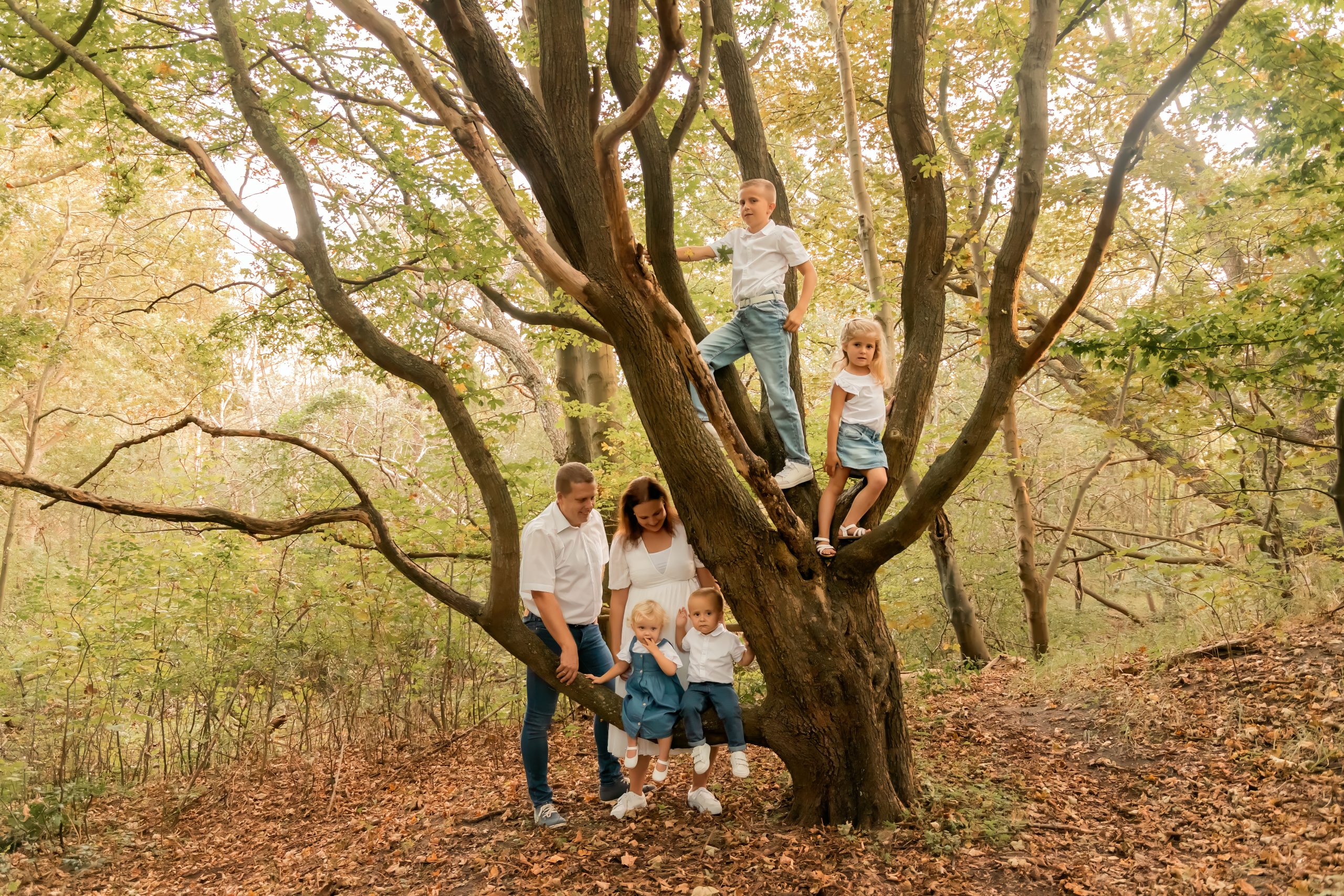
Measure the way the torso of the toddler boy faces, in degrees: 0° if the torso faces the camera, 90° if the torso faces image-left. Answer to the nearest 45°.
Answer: approximately 0°

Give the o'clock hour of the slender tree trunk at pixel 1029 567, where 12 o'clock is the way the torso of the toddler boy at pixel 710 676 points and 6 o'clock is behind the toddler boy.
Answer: The slender tree trunk is roughly at 7 o'clock from the toddler boy.

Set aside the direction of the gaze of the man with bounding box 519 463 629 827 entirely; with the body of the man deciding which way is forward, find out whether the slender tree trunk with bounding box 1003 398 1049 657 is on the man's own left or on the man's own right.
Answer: on the man's own left

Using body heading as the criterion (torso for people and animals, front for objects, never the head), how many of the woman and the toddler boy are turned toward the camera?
2

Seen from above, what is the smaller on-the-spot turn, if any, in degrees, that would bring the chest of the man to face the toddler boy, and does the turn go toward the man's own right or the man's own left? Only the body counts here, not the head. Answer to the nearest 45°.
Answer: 0° — they already face them

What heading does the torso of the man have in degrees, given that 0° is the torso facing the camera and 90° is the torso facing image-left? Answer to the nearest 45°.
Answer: approximately 315°
